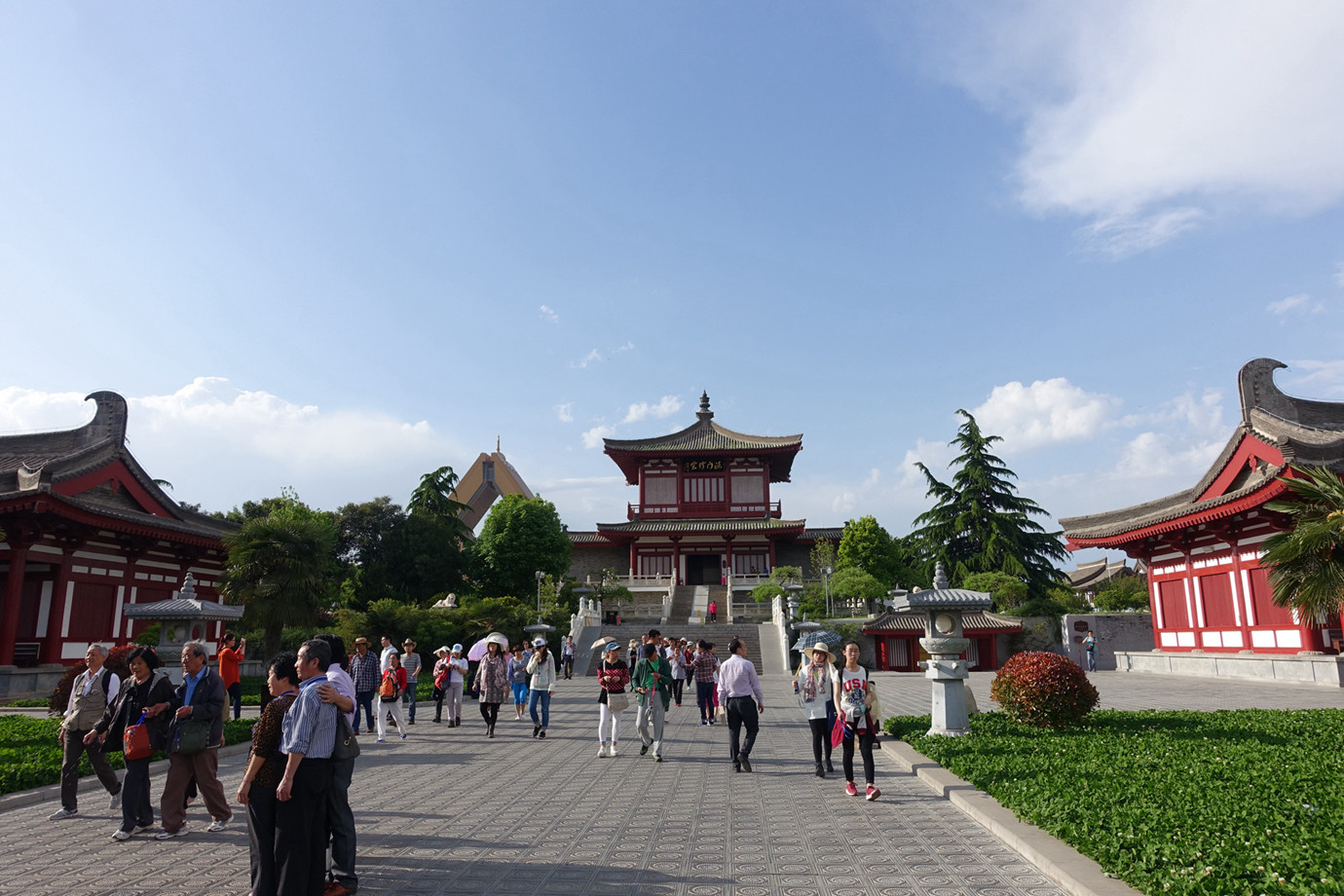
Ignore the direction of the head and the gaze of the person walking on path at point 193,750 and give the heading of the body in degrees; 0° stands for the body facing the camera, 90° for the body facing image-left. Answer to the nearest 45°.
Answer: approximately 45°

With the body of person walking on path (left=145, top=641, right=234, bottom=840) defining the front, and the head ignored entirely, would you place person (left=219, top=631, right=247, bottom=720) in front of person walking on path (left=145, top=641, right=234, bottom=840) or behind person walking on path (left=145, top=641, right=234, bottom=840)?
behind

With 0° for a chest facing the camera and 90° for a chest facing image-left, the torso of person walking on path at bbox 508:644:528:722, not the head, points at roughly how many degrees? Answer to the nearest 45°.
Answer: approximately 0°

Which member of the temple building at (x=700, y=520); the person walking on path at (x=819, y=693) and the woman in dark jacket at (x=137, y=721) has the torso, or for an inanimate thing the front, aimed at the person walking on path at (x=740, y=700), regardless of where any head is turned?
the temple building

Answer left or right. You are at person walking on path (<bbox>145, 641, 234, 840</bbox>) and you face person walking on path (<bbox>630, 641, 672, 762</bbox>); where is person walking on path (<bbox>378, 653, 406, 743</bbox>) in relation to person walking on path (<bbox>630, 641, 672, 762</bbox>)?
left

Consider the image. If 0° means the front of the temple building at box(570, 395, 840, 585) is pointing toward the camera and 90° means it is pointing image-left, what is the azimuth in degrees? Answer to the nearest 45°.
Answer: approximately 0°

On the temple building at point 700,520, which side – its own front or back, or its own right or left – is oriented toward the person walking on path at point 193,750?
front

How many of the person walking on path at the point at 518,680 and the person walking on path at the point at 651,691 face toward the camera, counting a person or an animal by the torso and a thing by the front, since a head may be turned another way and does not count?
2

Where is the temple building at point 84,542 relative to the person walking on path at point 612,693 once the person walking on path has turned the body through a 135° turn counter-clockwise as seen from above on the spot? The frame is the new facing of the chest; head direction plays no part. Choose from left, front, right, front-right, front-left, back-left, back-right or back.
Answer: left
